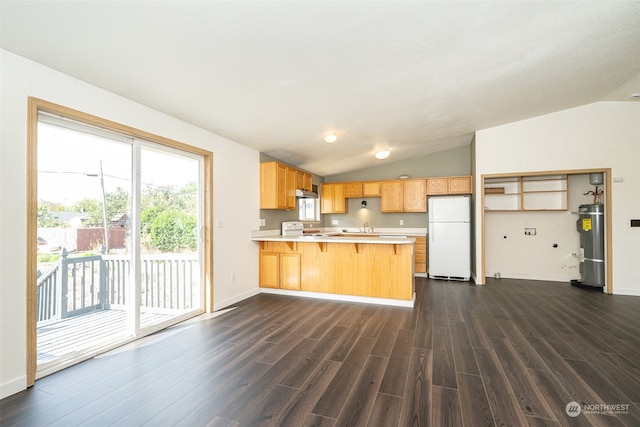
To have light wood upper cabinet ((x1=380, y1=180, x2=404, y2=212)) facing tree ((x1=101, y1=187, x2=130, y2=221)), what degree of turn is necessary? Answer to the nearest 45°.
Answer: approximately 135° to its right

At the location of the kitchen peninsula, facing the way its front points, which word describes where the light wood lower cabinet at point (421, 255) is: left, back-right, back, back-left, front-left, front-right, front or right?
back-left

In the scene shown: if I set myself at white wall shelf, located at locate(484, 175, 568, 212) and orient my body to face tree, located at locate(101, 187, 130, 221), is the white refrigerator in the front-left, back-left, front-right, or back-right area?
front-left

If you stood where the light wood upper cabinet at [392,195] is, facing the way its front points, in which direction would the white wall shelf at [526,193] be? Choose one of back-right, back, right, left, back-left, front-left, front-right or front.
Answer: left

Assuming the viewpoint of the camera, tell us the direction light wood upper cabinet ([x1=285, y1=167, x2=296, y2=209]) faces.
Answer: facing the viewer and to the right of the viewer

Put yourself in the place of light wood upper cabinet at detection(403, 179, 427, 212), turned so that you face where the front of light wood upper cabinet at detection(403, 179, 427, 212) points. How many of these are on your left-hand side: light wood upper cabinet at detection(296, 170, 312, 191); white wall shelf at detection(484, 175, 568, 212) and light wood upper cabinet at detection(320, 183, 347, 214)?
1

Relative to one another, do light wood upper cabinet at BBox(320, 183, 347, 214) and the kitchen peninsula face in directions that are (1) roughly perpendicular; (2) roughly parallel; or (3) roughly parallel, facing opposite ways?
roughly parallel

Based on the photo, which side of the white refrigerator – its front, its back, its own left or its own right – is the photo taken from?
front

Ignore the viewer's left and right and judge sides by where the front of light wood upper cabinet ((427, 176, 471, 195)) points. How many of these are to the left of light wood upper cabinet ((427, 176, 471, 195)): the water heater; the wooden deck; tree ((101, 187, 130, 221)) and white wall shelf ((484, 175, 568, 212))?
2

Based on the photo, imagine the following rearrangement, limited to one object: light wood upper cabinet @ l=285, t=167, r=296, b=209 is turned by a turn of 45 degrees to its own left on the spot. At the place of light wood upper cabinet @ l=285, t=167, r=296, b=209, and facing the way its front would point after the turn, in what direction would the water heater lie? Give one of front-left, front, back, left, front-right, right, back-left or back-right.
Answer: front

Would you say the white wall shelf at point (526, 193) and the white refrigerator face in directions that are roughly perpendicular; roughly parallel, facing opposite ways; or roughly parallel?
roughly parallel

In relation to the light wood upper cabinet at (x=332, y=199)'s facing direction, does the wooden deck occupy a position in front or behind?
in front

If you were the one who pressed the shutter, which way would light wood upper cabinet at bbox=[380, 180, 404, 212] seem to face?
facing the viewer
